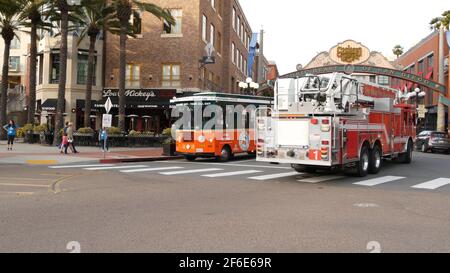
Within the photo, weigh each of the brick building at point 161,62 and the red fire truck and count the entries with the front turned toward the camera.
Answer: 1

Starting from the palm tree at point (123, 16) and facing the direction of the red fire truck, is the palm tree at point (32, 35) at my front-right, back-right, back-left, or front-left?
back-right

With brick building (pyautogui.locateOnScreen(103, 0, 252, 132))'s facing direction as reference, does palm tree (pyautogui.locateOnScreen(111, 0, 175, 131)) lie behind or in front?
in front

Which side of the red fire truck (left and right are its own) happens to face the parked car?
front

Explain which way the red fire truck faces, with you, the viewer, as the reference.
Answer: facing away from the viewer and to the right of the viewer

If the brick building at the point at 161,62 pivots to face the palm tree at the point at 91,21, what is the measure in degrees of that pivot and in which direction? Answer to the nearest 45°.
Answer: approximately 45° to its right

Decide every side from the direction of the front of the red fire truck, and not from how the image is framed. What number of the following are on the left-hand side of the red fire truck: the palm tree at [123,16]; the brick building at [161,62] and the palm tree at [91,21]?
3

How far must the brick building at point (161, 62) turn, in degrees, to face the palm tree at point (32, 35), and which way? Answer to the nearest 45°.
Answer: approximately 90° to its right

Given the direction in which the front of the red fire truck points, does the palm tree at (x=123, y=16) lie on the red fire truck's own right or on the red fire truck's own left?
on the red fire truck's own left

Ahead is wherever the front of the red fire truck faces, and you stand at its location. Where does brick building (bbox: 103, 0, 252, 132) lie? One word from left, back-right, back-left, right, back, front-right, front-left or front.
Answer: left
